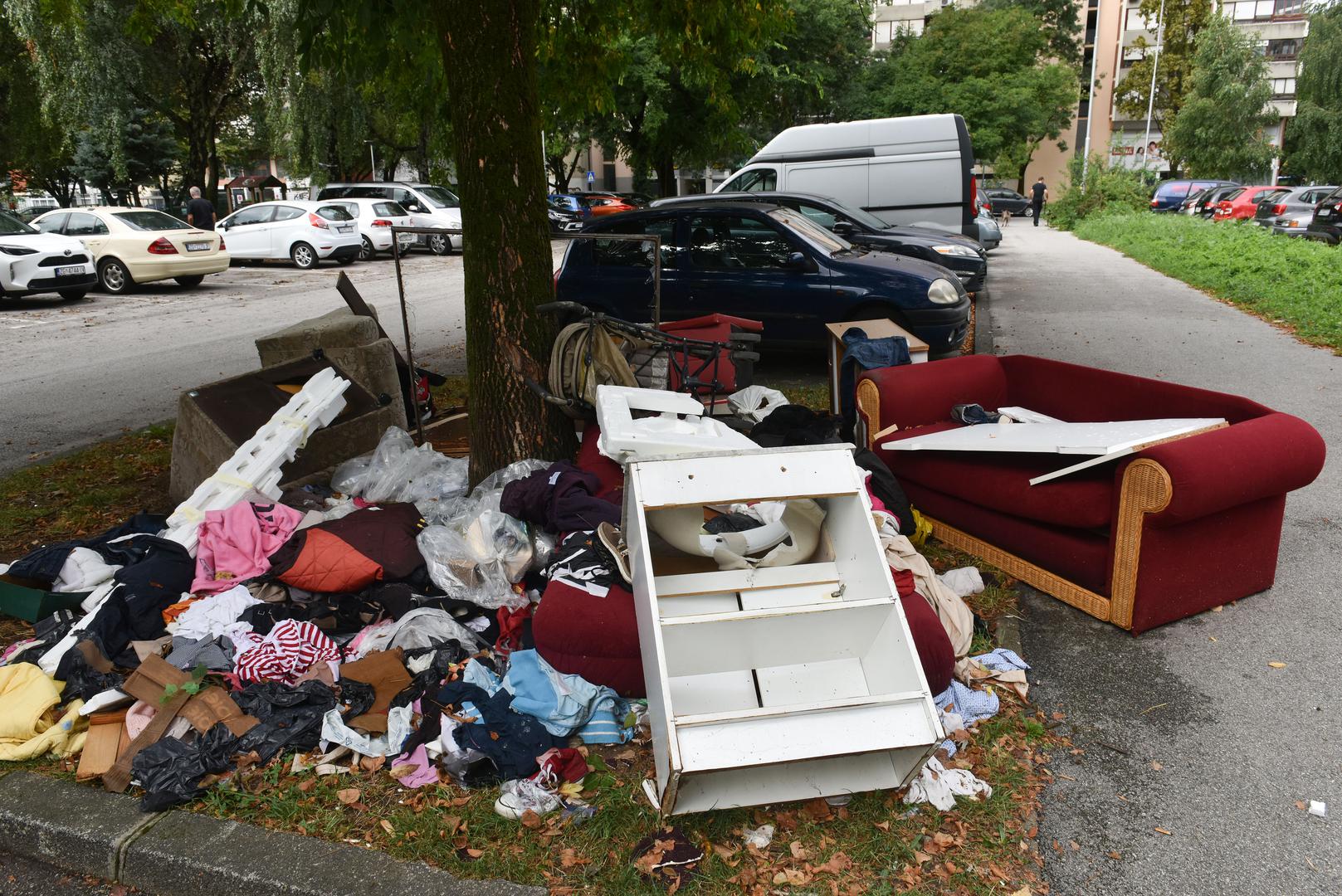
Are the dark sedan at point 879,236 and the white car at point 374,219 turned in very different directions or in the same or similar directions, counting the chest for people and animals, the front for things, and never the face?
very different directions

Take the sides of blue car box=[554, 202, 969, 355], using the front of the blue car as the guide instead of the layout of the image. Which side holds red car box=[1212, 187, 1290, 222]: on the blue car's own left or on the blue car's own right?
on the blue car's own left

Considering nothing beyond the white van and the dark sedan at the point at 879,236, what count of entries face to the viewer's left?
1

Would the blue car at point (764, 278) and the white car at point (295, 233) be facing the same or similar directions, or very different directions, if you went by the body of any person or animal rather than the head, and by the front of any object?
very different directions

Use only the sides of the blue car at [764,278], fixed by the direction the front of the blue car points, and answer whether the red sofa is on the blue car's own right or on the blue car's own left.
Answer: on the blue car's own right

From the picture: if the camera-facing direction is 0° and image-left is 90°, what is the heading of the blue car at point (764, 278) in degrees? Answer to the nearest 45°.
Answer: approximately 270°

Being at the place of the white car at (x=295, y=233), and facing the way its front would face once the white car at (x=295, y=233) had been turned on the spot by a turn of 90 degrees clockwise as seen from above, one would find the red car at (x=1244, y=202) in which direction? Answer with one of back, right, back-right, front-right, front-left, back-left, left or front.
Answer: front-right

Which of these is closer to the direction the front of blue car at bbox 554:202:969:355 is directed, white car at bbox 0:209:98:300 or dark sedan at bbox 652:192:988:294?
the dark sedan

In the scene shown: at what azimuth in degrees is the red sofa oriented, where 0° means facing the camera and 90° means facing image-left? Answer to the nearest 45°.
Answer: approximately 45°

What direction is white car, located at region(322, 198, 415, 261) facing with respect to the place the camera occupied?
facing away from the viewer and to the left of the viewer

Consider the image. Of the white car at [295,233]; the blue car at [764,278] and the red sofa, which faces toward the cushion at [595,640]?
the red sofa

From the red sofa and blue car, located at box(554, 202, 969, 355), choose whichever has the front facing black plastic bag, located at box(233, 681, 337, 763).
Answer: the red sofa

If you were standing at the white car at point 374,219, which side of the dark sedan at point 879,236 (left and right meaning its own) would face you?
back

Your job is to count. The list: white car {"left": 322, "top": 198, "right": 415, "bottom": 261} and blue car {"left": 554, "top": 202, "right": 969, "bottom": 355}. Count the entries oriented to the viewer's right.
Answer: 1
